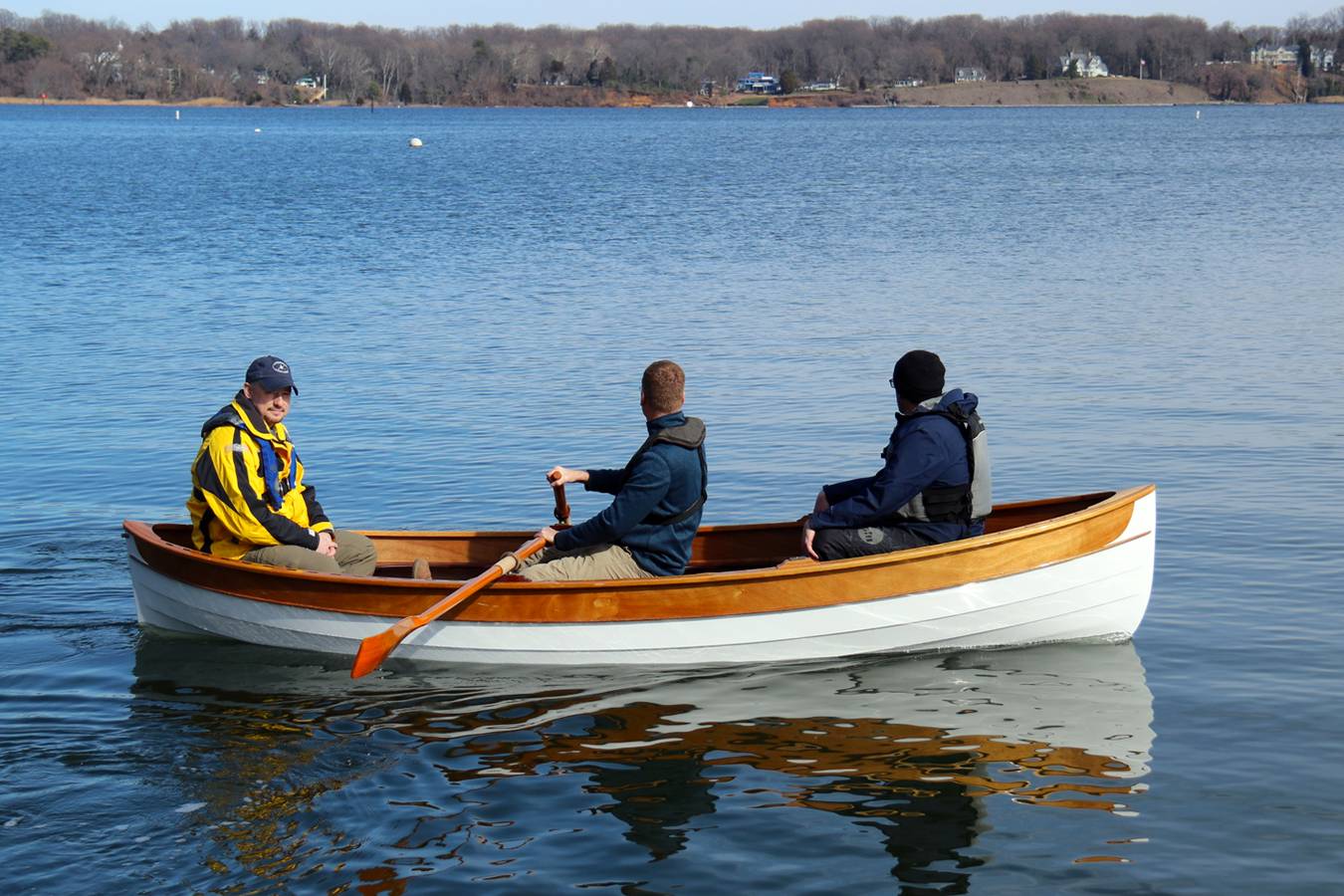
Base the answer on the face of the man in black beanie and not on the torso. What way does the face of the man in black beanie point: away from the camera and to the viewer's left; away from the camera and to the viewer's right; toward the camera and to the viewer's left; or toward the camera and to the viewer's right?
away from the camera and to the viewer's left

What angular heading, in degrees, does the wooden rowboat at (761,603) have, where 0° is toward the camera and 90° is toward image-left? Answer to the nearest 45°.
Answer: approximately 270°

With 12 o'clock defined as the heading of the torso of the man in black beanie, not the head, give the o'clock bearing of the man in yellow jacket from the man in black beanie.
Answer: The man in yellow jacket is roughly at 12 o'clock from the man in black beanie.

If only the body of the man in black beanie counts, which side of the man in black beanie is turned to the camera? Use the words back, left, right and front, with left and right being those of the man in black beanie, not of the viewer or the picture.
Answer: left

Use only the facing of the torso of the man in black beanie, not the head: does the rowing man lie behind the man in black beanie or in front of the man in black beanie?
in front
